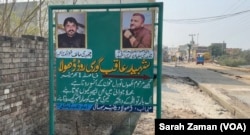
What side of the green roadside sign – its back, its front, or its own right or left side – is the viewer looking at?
front
